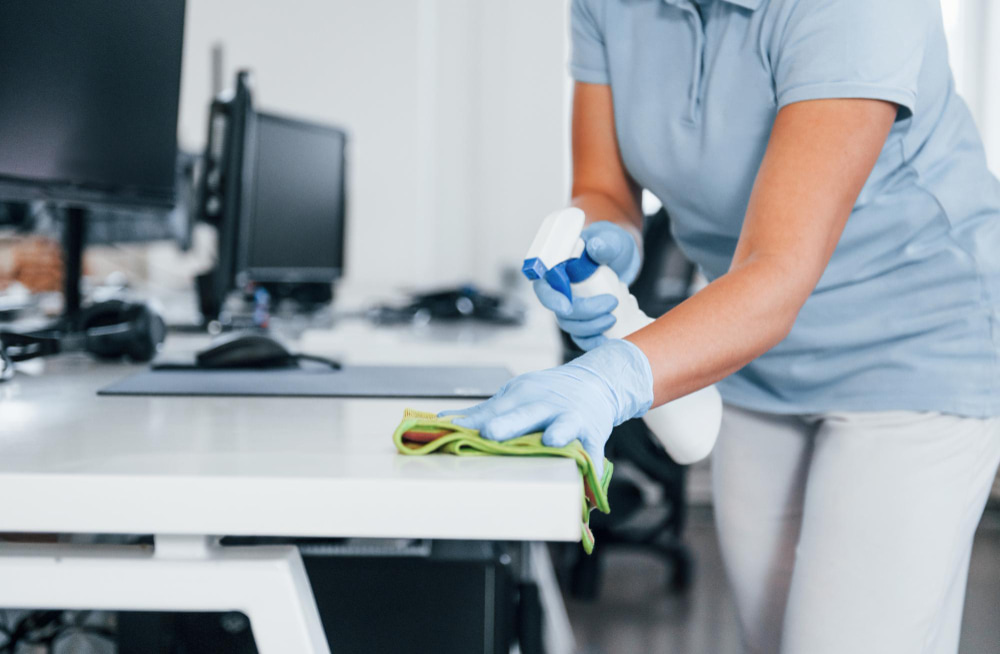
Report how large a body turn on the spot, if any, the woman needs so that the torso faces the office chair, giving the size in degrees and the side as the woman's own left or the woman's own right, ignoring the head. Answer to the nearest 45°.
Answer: approximately 135° to the woman's own right

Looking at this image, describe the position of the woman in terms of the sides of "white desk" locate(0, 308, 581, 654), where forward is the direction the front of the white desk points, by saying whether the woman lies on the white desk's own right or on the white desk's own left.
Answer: on the white desk's own left

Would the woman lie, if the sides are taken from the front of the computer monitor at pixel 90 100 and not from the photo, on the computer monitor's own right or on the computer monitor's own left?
on the computer monitor's own left

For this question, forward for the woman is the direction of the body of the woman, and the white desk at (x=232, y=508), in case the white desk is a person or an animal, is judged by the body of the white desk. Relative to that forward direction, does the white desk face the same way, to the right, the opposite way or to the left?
to the left

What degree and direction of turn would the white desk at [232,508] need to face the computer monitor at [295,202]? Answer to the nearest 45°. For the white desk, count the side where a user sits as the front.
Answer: approximately 180°

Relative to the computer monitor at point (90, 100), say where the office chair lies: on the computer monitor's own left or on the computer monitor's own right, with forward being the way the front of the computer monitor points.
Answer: on the computer monitor's own left

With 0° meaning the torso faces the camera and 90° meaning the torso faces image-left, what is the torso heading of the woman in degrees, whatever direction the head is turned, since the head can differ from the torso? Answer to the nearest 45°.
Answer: approximately 45°

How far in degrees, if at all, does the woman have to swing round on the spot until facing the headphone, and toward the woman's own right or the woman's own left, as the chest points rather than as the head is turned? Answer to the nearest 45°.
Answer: approximately 45° to the woman's own right

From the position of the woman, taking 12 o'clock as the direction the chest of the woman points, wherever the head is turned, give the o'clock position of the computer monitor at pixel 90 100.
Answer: The computer monitor is roughly at 1 o'clock from the woman.

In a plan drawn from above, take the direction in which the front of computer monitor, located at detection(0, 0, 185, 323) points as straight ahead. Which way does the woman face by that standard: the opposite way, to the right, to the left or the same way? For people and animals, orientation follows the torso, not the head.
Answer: to the right

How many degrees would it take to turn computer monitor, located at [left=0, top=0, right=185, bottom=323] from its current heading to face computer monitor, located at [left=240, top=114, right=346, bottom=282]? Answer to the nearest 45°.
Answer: approximately 135° to its left
